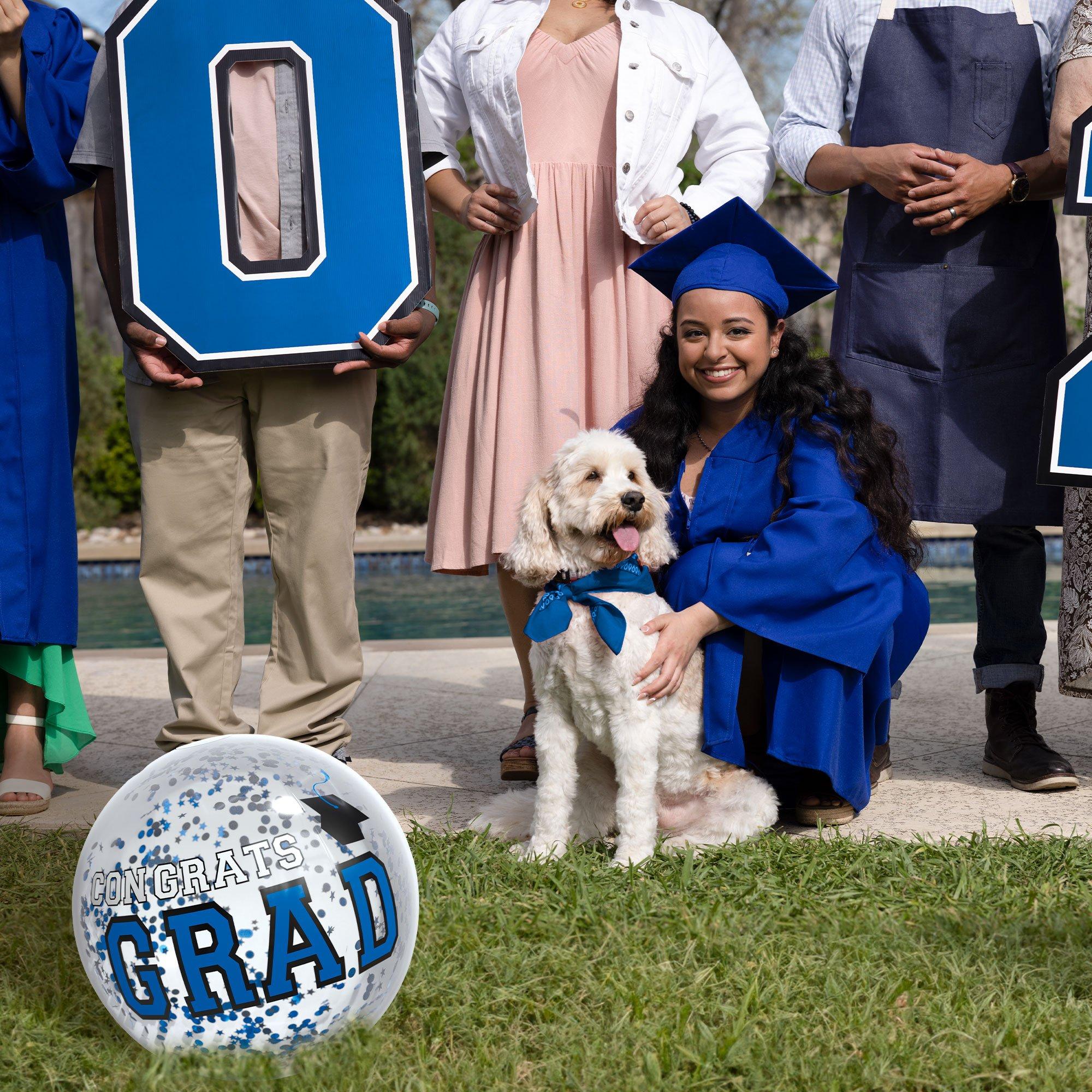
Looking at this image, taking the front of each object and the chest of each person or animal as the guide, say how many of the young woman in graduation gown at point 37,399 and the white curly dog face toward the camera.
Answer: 2

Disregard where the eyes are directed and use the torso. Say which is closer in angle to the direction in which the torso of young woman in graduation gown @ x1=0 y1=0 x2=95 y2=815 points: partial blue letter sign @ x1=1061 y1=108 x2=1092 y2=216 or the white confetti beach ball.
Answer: the white confetti beach ball

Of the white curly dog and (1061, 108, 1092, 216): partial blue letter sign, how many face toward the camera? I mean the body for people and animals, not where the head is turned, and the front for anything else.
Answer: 2

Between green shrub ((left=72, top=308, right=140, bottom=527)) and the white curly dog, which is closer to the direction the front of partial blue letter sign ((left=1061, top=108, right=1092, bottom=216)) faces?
the white curly dog

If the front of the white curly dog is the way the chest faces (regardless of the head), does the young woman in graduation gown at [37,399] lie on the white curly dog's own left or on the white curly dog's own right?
on the white curly dog's own right

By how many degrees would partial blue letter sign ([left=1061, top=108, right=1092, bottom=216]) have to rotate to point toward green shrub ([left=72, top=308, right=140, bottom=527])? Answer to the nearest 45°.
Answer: approximately 135° to its right

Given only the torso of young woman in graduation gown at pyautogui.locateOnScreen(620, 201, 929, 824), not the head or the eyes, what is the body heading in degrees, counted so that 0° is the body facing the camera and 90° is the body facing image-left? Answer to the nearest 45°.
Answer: approximately 45°

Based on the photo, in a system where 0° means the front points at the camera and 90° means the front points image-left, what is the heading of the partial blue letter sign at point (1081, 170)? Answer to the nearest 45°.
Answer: approximately 0°

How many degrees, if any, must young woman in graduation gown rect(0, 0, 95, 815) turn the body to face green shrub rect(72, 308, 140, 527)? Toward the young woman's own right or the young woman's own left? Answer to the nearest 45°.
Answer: approximately 180°
